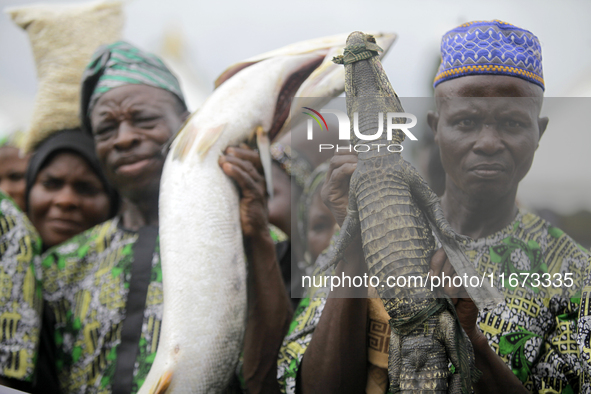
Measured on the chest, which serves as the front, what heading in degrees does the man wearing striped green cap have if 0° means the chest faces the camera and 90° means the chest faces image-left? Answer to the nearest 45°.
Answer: approximately 0°

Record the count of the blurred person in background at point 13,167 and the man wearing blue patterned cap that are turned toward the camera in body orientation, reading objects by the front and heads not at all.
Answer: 2

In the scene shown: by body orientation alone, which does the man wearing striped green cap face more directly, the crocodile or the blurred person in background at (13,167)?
the crocodile

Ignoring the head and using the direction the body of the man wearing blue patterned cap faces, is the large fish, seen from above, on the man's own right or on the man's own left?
on the man's own right

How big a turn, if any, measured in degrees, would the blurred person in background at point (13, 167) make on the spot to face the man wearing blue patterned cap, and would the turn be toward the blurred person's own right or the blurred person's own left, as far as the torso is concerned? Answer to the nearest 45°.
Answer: approximately 45° to the blurred person's own left

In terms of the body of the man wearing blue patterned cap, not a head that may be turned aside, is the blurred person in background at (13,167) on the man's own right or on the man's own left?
on the man's own right

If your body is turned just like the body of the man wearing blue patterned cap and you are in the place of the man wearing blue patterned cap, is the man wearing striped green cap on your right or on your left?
on your right

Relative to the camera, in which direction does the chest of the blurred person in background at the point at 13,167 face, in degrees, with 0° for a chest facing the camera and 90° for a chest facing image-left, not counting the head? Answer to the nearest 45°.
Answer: approximately 0°

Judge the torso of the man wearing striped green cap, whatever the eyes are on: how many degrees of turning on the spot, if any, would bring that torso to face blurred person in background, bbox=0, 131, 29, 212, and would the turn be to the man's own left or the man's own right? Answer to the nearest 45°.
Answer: approximately 135° to the man's own right
